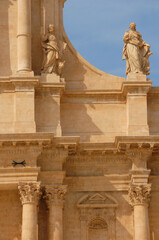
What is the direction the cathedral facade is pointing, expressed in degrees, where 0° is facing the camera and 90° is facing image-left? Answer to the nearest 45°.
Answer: approximately 0°
